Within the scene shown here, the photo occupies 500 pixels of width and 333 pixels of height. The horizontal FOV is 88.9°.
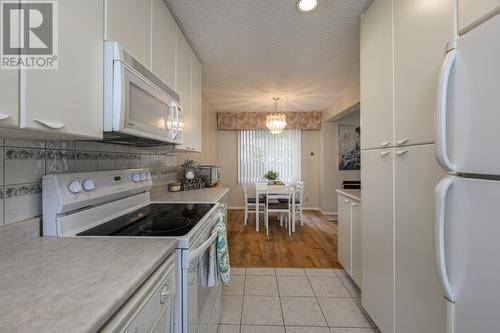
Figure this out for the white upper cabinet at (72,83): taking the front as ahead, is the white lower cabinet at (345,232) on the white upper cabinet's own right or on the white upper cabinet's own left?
on the white upper cabinet's own left

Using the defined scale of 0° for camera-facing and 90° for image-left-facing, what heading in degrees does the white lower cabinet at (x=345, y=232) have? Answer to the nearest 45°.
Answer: approximately 90°

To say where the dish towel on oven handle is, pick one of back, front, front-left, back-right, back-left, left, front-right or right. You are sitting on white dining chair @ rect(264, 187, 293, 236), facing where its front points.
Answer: back

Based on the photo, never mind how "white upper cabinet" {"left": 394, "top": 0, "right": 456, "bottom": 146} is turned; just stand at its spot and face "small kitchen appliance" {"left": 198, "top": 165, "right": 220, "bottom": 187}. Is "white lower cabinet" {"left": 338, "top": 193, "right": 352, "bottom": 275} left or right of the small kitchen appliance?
right

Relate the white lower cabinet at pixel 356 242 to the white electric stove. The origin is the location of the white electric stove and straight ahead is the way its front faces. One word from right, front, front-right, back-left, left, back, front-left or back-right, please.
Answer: front-left

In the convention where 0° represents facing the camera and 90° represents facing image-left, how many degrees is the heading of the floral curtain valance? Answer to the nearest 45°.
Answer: approximately 0°

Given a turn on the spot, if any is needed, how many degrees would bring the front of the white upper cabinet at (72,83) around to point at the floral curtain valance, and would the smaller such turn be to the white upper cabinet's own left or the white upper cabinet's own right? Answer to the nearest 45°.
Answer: approximately 90° to the white upper cabinet's own left

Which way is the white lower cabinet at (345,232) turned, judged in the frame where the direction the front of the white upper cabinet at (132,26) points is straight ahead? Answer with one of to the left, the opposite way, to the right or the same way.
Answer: the opposite way

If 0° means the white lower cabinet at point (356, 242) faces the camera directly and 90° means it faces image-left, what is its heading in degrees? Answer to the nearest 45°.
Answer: approximately 90°

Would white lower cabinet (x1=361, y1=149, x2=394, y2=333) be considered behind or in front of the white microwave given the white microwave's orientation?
in front

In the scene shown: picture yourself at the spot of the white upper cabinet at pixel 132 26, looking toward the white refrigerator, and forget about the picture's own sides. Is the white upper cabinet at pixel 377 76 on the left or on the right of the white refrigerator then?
left

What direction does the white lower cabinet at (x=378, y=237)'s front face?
to the viewer's left

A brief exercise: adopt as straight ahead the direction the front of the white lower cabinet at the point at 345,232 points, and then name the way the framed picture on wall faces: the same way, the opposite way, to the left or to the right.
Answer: to the left

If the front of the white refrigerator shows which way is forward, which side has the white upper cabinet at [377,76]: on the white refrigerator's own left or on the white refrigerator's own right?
on the white refrigerator's own right

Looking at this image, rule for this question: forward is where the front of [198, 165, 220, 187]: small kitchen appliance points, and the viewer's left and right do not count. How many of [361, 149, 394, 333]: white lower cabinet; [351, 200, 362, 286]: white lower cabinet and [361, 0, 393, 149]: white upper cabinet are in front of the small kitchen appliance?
3
